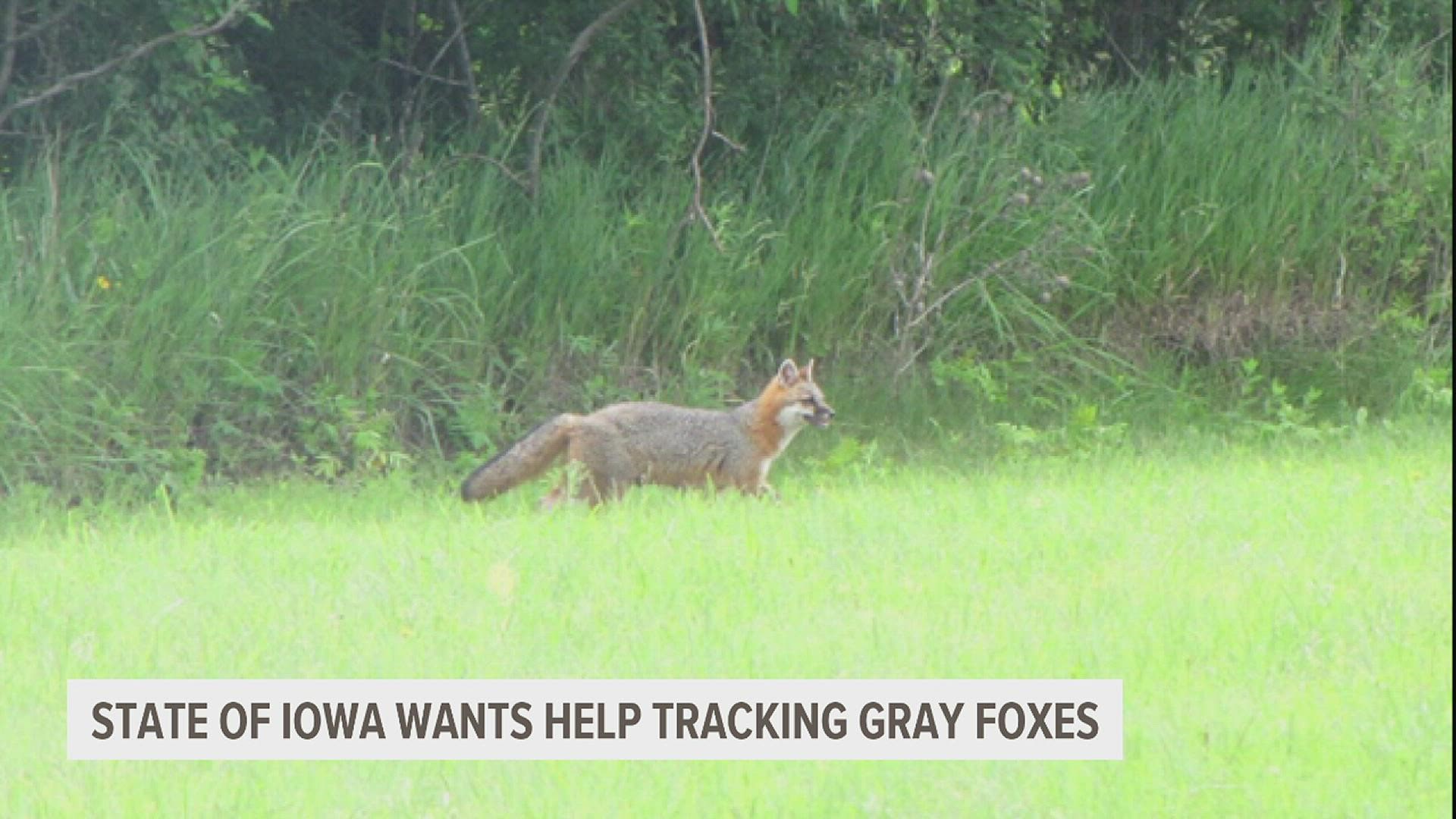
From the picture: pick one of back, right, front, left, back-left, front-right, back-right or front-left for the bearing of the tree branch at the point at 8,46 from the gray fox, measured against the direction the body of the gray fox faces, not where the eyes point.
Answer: back-left

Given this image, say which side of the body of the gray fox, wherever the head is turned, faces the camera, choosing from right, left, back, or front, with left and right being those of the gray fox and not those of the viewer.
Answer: right

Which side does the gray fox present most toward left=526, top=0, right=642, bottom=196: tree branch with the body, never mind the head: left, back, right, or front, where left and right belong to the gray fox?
left

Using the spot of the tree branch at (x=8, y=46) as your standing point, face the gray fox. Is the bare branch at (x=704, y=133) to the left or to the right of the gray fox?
left
